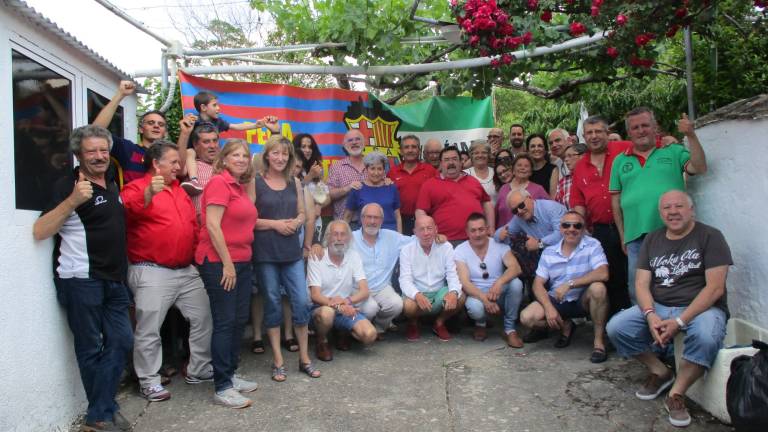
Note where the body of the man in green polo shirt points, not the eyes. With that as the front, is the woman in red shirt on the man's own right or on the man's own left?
on the man's own right

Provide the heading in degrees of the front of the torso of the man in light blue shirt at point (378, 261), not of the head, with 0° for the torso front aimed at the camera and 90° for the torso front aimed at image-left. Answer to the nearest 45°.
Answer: approximately 0°
